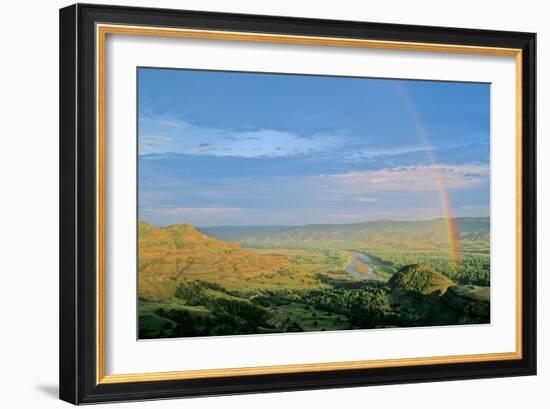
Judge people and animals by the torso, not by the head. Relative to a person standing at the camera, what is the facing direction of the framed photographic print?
facing the viewer and to the right of the viewer
